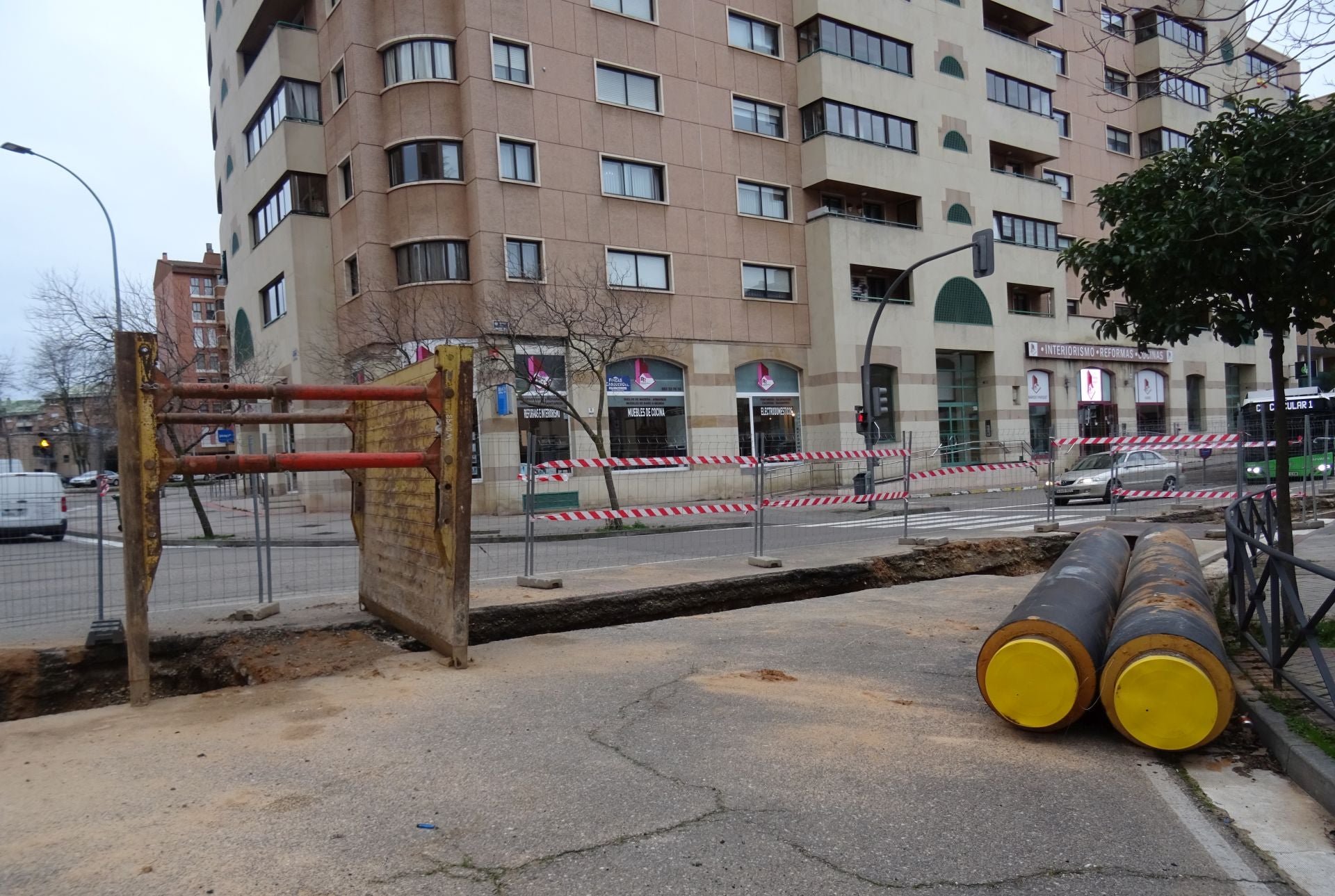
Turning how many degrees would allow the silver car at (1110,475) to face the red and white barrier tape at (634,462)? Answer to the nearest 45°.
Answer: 0° — it already faces it

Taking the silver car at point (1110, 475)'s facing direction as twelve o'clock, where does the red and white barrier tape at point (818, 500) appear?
The red and white barrier tape is roughly at 11 o'clock from the silver car.

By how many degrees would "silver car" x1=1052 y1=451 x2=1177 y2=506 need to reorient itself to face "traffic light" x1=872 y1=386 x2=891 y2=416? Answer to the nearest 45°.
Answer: approximately 45° to its right

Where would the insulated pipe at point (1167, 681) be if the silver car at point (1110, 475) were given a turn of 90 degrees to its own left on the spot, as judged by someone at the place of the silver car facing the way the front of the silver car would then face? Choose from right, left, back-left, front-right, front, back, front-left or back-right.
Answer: front-right

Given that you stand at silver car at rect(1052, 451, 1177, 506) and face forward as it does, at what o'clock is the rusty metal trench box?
The rusty metal trench box is roughly at 11 o'clock from the silver car.

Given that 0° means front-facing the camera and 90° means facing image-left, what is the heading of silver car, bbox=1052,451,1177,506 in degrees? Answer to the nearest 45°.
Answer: approximately 45°
